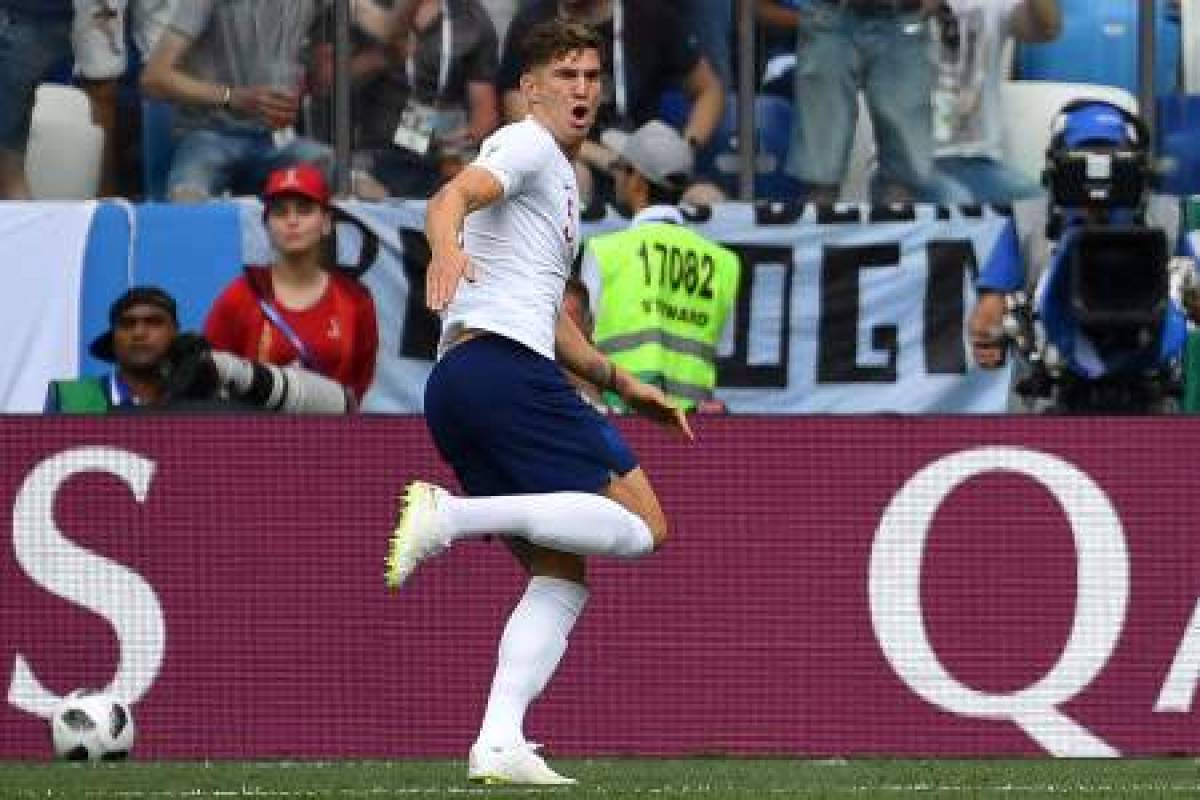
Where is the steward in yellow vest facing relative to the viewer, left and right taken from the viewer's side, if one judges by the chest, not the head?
facing away from the viewer and to the left of the viewer

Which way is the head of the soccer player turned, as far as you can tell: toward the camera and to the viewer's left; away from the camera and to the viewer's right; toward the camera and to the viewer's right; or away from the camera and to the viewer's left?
toward the camera and to the viewer's right

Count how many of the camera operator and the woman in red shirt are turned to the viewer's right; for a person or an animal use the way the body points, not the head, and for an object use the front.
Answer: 0

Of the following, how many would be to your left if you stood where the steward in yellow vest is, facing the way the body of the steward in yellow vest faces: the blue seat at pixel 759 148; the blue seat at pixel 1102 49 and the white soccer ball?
1

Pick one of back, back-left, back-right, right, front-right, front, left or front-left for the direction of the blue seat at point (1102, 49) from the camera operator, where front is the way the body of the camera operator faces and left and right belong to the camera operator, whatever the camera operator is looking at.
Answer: back

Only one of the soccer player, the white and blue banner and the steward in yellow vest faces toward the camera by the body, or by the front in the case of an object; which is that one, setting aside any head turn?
the white and blue banner

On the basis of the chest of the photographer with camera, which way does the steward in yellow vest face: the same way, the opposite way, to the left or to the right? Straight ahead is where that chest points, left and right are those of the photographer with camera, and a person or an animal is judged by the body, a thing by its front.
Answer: the opposite way

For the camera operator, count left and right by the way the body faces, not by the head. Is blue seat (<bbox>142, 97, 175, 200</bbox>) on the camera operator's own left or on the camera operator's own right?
on the camera operator's own right

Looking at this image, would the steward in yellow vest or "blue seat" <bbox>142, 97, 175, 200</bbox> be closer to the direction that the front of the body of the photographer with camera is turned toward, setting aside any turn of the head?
the steward in yellow vest

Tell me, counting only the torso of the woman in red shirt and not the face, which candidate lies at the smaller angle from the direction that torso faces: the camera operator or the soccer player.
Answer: the soccer player
